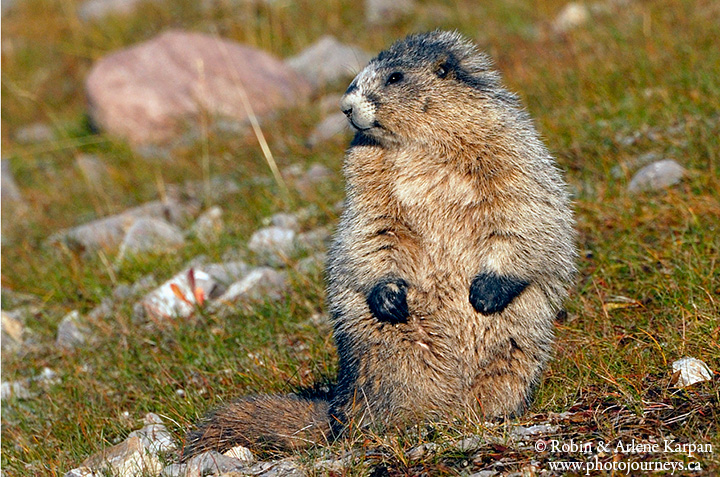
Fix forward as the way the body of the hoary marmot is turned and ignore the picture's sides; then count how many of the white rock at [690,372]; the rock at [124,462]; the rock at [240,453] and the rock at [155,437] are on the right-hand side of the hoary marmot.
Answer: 3

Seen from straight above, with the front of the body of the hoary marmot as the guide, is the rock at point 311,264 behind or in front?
behind

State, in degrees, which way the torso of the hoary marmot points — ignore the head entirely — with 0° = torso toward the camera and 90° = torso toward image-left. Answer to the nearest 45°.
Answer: approximately 0°

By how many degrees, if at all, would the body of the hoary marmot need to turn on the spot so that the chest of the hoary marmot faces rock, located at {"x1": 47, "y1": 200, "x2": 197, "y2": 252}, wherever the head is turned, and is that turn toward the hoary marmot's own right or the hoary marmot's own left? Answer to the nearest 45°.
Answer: approximately 135° to the hoary marmot's own right

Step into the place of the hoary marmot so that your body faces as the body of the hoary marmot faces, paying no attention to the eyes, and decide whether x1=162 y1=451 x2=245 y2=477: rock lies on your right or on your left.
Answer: on your right

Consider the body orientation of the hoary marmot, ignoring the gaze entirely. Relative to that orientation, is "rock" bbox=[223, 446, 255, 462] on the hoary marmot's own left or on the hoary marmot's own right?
on the hoary marmot's own right

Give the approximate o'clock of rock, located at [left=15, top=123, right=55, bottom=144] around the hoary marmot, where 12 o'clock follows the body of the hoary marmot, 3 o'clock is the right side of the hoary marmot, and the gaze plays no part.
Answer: The rock is roughly at 5 o'clock from the hoary marmot.

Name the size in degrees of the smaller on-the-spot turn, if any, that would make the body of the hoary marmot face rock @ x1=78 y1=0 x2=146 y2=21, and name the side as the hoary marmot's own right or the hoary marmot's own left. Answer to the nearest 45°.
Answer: approximately 180°

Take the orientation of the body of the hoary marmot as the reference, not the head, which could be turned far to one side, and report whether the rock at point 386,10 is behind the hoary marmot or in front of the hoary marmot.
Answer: behind

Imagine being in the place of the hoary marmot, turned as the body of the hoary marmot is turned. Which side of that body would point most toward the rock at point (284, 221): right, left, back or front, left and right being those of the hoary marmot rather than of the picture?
back

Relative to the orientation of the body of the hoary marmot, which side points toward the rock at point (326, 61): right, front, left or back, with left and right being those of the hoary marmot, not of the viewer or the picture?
back

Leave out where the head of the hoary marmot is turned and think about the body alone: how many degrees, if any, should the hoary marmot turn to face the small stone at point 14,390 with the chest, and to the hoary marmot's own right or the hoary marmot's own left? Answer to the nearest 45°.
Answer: approximately 135° to the hoary marmot's own right

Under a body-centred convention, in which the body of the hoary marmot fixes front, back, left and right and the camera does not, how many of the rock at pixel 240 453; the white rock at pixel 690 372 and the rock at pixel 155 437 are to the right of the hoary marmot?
2

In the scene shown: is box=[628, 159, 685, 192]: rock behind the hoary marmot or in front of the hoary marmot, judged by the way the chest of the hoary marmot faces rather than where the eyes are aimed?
behind

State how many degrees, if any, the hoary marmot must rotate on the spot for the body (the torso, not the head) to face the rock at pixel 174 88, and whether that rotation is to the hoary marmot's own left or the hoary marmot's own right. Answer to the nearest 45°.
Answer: approximately 180°
